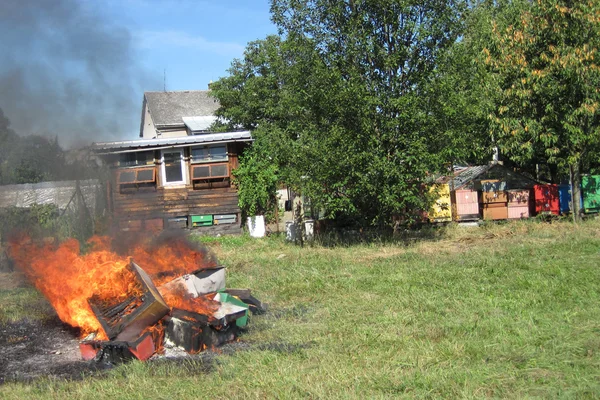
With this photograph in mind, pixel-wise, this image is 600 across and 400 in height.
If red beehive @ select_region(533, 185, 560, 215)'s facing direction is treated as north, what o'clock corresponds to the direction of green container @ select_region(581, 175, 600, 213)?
The green container is roughly at 8 o'clock from the red beehive.

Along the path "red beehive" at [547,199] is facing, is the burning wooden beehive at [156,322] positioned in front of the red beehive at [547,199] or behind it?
in front

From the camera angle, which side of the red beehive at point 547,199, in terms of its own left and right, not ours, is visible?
front

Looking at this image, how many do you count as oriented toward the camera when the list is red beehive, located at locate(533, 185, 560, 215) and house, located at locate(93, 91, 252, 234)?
2

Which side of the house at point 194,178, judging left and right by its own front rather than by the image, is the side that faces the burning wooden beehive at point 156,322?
front

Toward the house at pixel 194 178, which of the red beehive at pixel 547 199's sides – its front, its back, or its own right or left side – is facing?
right

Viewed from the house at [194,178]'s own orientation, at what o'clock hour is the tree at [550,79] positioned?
The tree is roughly at 10 o'clock from the house.

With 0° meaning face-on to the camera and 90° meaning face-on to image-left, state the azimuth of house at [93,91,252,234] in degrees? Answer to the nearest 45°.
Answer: approximately 0°

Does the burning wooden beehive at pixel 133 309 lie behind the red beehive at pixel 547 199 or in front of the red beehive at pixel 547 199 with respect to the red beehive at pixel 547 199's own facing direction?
in front

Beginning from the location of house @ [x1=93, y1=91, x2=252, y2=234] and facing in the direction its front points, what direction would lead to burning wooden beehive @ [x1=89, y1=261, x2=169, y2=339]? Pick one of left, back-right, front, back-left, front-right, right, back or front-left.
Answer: front
